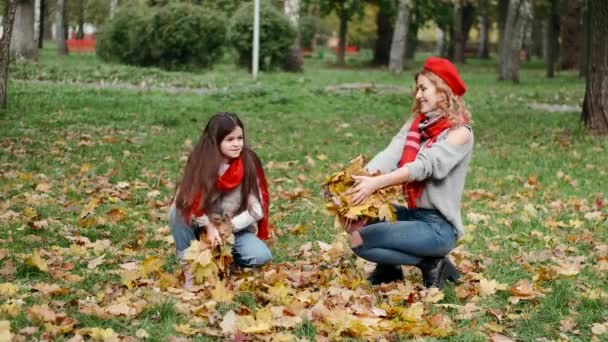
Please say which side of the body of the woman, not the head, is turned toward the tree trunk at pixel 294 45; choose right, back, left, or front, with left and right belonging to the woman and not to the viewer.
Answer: right

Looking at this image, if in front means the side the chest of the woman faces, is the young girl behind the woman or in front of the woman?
in front

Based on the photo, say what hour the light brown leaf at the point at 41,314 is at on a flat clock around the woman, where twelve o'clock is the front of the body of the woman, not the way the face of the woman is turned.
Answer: The light brown leaf is roughly at 11 o'clock from the woman.

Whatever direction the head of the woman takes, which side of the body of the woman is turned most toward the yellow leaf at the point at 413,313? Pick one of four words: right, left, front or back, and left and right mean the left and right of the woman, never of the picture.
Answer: left

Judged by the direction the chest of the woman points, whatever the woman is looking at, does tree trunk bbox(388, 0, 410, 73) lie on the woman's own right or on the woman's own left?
on the woman's own right

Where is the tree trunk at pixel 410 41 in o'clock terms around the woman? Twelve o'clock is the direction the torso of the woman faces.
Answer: The tree trunk is roughly at 3 o'clock from the woman.

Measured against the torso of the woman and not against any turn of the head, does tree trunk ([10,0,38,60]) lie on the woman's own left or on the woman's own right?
on the woman's own right

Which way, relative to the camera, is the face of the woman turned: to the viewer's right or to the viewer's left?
to the viewer's left

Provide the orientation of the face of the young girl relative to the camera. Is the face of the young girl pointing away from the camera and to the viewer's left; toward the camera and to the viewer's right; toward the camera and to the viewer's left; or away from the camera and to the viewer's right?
toward the camera and to the viewer's right

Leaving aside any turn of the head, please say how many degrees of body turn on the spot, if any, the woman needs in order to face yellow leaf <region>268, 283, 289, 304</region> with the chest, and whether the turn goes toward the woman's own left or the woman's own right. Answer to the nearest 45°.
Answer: approximately 45° to the woman's own left

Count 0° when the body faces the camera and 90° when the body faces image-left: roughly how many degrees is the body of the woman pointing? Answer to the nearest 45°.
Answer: approximately 90°

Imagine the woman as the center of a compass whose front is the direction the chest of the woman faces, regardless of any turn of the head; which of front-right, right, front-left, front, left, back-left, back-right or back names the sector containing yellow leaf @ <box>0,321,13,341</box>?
front-left

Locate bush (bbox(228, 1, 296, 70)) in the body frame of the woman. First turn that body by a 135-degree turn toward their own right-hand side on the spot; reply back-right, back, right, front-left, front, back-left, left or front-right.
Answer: front-left

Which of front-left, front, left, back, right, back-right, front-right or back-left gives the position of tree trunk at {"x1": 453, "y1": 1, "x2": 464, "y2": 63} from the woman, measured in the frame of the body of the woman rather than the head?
right

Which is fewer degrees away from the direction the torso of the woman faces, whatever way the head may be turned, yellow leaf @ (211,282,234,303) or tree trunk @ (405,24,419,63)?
the yellow leaf
